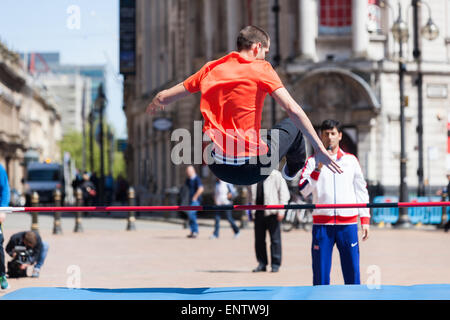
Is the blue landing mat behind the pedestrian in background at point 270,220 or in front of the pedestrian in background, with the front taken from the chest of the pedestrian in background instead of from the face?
in front

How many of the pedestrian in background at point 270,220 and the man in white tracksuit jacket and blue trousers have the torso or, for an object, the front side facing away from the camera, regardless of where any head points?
0

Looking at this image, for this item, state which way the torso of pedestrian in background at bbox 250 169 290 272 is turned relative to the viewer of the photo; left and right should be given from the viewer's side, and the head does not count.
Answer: facing the viewer and to the left of the viewer

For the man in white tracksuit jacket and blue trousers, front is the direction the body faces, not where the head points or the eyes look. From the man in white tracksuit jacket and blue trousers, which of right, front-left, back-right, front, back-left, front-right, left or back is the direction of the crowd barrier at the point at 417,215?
back

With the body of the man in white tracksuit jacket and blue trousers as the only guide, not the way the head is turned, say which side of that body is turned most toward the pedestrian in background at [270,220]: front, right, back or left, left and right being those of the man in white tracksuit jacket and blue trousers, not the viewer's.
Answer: back

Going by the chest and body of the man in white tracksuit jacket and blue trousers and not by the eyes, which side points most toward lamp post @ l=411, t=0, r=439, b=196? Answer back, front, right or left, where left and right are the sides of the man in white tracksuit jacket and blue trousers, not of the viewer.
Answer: back

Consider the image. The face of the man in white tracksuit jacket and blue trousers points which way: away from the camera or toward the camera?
toward the camera

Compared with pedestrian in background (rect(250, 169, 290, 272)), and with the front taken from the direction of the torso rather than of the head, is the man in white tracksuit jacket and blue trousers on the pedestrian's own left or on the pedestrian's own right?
on the pedestrian's own left

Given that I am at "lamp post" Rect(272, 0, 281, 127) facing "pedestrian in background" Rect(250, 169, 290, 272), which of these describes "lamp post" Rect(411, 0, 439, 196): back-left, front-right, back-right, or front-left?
front-left

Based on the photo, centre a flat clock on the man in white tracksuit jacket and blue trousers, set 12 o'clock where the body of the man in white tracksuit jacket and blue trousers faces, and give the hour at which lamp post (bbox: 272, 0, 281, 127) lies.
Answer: The lamp post is roughly at 6 o'clock from the man in white tracksuit jacket and blue trousers.

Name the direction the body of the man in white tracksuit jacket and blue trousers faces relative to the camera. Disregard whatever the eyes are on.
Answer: toward the camera

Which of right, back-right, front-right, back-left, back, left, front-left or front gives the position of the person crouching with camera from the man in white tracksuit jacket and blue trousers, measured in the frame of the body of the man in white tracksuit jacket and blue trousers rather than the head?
back-right
